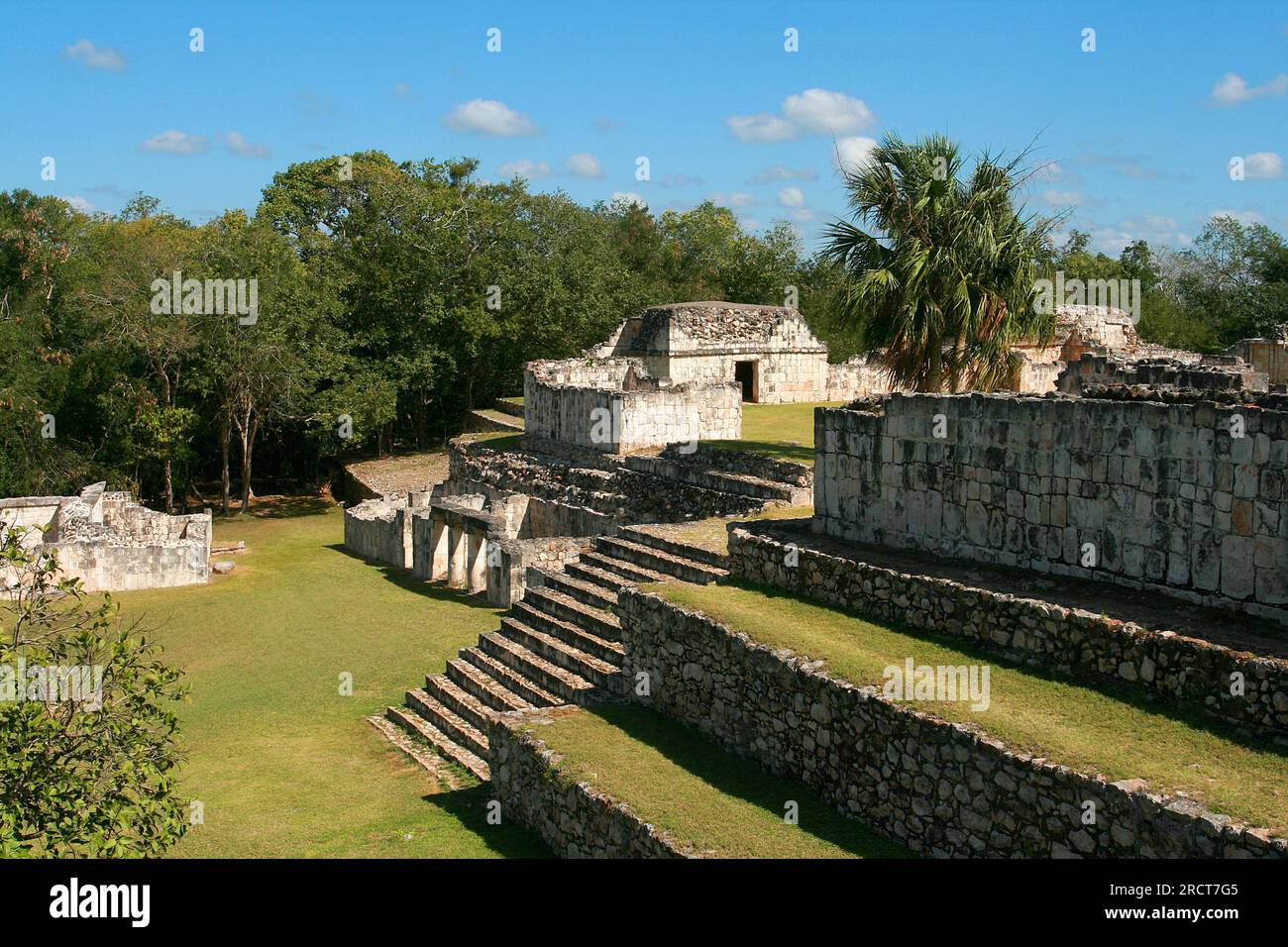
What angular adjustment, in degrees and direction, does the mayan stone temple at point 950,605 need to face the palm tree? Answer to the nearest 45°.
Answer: approximately 135° to its right

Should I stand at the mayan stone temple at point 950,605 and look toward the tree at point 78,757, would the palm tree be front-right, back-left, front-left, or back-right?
back-right

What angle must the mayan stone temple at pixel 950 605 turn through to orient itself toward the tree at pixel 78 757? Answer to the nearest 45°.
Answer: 0° — it already faces it

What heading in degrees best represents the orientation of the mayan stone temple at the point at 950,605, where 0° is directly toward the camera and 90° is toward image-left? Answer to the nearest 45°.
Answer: approximately 45°
